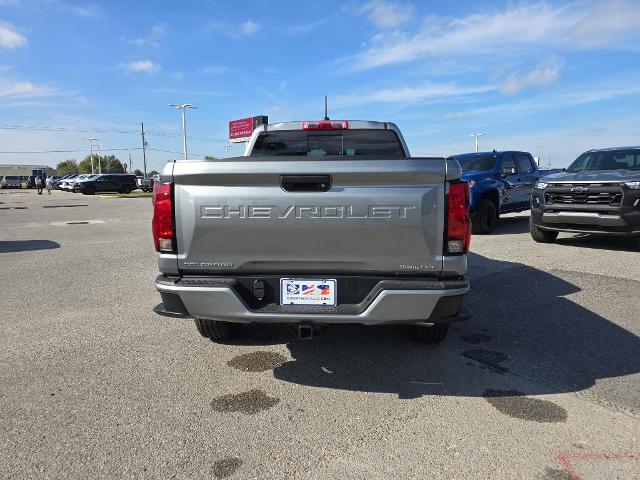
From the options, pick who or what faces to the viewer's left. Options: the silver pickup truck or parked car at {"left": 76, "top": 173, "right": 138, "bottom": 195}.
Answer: the parked car

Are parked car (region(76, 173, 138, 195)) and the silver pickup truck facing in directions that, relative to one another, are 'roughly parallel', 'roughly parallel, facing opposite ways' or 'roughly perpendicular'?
roughly perpendicular

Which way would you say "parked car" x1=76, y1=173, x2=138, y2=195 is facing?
to the viewer's left

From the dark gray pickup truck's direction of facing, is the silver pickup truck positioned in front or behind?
in front

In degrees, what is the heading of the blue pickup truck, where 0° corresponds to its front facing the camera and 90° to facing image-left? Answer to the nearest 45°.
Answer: approximately 45°

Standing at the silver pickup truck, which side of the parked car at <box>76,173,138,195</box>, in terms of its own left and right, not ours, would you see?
left

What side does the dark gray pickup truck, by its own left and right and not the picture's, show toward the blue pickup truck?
right

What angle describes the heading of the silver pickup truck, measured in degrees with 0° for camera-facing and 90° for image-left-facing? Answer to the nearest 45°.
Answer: approximately 180°

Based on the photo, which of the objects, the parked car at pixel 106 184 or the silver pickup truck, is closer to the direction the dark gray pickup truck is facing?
the silver pickup truck

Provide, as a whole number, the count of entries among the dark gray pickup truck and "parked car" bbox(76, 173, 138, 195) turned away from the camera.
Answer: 0

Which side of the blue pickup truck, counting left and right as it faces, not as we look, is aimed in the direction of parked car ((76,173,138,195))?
right

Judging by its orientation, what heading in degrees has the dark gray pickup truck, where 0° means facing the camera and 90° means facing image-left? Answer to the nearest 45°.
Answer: approximately 45°
